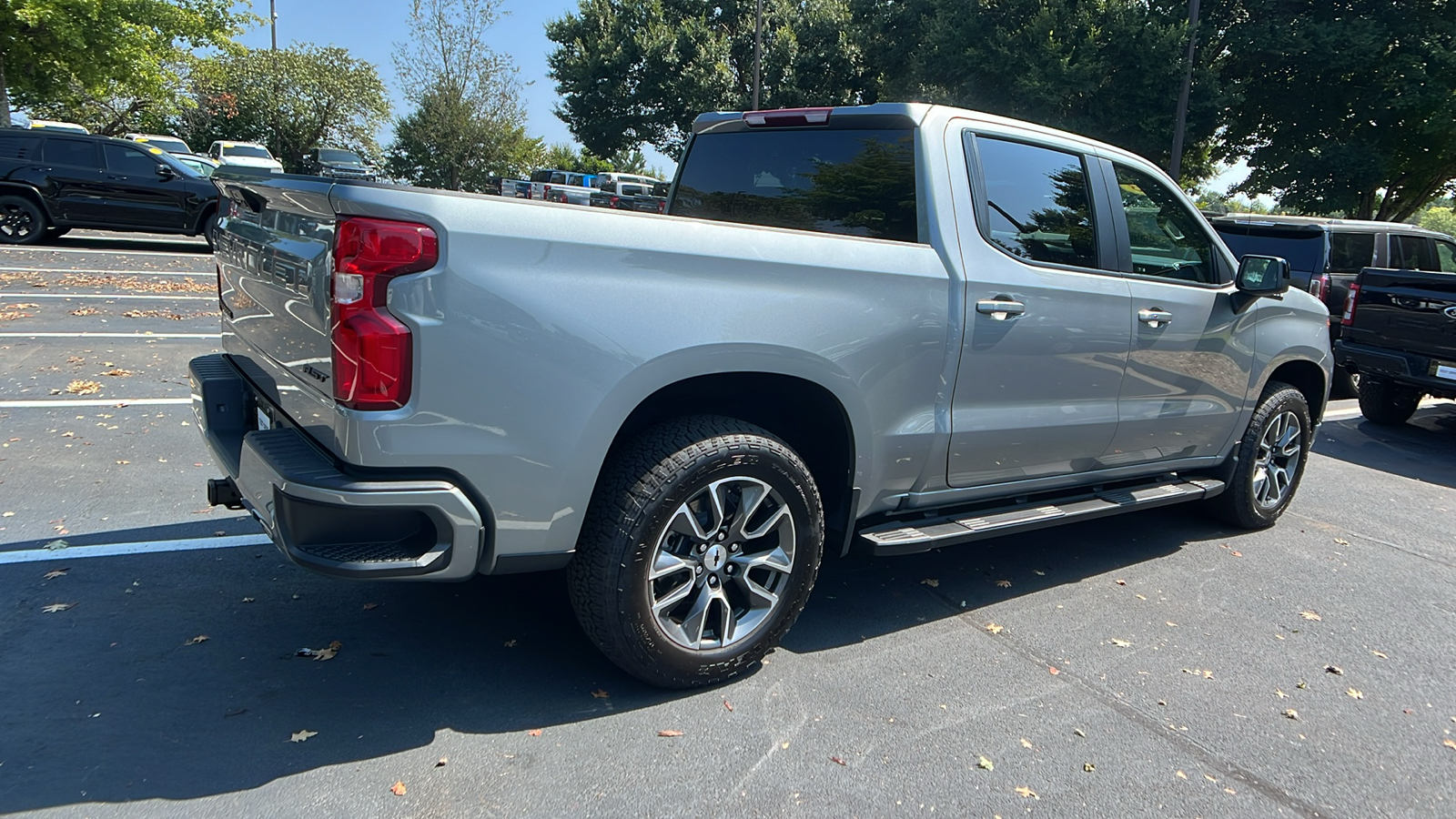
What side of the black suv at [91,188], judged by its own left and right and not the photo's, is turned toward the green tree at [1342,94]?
front

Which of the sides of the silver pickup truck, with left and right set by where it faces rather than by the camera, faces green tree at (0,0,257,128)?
left

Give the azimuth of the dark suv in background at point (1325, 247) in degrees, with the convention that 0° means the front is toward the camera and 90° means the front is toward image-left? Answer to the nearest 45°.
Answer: approximately 225°

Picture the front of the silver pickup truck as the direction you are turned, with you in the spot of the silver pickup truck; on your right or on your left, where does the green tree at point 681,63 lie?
on your left

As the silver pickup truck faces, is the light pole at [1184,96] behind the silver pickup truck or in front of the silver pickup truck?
in front

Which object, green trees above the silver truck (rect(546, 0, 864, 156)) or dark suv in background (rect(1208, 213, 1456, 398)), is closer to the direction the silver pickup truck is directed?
the dark suv in background

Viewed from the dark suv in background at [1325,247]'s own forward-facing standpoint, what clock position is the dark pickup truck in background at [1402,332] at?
the dark pickup truck in background at [1402,332] is roughly at 4 o'clock from the dark suv in background at [1325,247].

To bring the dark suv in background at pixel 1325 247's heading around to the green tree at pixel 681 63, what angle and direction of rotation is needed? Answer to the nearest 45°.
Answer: approximately 90° to its left

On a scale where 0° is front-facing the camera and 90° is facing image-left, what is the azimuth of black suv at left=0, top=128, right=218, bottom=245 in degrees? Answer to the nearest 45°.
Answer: approximately 270°

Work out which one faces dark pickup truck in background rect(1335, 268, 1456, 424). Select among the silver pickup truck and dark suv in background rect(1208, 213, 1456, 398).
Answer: the silver pickup truck

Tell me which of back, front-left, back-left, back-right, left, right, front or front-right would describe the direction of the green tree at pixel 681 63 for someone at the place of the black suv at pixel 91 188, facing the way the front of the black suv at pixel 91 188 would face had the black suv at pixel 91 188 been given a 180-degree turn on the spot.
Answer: back-right

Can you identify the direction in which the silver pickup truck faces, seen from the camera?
facing away from the viewer and to the right of the viewer

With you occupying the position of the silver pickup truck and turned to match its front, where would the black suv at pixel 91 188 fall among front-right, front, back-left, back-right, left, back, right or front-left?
left
